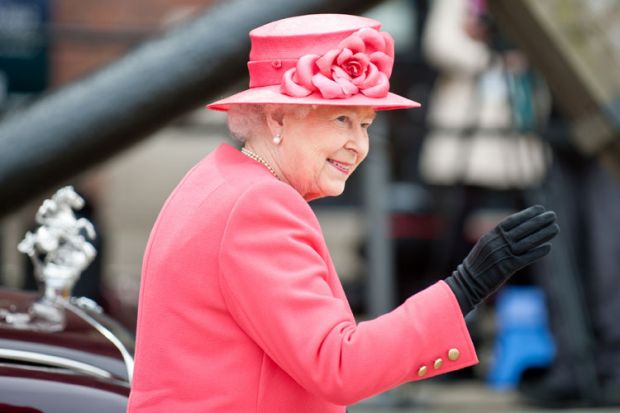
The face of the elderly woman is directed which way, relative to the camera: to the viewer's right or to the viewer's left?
to the viewer's right

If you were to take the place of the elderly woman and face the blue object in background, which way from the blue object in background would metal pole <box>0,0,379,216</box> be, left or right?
left

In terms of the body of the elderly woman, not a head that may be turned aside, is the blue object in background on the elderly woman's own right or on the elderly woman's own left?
on the elderly woman's own left

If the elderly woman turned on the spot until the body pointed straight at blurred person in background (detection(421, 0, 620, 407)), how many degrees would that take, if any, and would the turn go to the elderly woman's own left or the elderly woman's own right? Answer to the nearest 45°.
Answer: approximately 90° to the elderly woman's own left

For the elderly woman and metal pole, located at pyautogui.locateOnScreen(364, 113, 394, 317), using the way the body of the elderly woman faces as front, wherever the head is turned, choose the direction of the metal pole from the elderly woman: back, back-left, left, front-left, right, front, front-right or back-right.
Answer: left

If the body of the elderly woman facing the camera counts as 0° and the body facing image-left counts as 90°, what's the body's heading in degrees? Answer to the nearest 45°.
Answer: approximately 270°

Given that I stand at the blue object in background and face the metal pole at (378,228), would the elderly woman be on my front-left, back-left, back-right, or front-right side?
front-left
